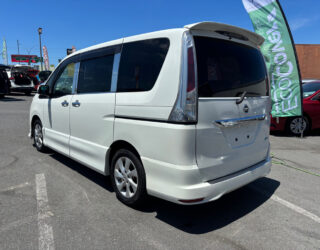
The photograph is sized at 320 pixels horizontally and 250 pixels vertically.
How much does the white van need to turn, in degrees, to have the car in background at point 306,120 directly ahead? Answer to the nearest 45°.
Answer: approximately 90° to its right

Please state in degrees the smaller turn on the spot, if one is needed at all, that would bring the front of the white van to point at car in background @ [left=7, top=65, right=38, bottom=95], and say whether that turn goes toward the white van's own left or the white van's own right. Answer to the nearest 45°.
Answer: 0° — it already faces it

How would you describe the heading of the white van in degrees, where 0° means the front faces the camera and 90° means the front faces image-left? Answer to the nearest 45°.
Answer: approximately 135°

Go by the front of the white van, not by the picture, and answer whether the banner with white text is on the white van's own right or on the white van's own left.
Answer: on the white van's own right
